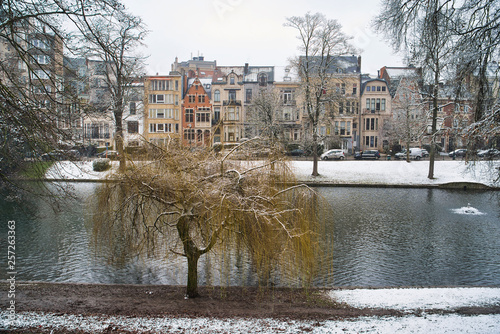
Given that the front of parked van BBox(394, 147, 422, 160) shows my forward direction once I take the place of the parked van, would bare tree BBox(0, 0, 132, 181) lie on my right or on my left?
on my left

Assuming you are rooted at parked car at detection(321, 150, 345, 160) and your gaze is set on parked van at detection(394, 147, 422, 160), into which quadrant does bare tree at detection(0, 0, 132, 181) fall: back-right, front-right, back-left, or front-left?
back-right

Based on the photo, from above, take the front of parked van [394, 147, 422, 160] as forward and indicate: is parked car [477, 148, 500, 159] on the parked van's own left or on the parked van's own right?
on the parked van's own left

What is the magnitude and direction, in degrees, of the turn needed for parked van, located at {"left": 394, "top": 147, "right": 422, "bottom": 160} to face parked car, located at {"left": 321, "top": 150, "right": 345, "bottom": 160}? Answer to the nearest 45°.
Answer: approximately 45° to its left

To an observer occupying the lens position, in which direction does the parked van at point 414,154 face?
facing to the left of the viewer

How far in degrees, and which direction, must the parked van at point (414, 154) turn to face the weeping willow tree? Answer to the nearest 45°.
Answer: approximately 90° to its left
